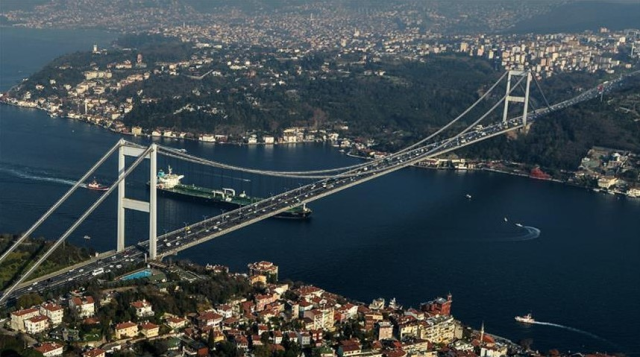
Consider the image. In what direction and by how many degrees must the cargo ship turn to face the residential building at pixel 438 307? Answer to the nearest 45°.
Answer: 0° — it already faces it

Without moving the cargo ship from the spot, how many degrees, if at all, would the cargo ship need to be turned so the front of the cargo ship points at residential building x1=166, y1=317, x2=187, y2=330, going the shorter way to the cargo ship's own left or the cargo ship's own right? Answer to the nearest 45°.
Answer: approximately 45° to the cargo ship's own right

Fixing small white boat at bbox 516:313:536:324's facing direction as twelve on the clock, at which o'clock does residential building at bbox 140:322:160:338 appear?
The residential building is roughly at 11 o'clock from the small white boat.

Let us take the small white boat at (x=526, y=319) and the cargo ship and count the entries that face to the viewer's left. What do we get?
1

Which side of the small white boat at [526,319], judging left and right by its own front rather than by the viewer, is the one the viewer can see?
left

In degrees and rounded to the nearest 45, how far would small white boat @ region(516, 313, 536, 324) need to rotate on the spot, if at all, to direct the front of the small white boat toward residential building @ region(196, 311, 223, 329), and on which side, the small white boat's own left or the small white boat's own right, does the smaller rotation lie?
approximately 45° to the small white boat's own left

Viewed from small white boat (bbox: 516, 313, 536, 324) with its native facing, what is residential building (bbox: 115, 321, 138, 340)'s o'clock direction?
The residential building is roughly at 11 o'clock from the small white boat.

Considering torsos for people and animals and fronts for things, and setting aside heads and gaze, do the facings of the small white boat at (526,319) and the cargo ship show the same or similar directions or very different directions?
very different directions

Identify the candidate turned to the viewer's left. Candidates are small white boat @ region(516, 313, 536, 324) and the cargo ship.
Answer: the small white boat
